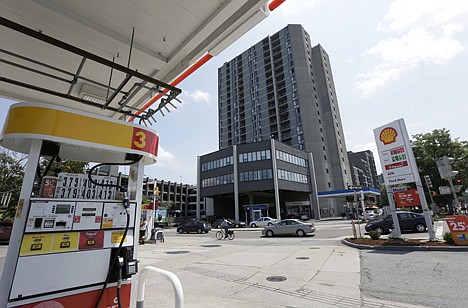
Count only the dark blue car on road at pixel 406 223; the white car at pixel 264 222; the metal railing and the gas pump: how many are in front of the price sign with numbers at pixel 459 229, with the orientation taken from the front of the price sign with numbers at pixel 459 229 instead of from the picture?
2

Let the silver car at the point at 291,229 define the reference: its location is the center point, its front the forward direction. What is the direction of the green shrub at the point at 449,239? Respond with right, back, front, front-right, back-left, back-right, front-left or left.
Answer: back-left

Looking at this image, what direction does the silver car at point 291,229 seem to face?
to the viewer's left

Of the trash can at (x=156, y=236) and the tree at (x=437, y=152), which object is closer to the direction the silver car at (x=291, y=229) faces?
the trash can

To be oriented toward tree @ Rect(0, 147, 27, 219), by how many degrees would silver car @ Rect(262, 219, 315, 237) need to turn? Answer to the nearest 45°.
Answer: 0° — it already faces it

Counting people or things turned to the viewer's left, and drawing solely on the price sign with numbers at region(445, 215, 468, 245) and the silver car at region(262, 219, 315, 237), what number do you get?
1

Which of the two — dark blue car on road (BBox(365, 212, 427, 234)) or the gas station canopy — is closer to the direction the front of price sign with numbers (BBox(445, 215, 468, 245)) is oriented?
the gas station canopy

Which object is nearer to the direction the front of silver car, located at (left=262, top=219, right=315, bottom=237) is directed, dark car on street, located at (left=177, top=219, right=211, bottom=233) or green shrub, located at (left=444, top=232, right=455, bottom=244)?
the dark car on street

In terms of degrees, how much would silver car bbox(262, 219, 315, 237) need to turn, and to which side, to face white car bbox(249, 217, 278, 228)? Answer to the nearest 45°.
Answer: approximately 90° to its right

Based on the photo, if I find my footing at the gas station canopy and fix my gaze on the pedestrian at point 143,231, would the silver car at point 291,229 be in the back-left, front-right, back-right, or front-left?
front-right

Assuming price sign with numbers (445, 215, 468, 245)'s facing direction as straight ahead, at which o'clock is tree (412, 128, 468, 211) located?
The tree is roughly at 6 o'clock from the price sign with numbers.

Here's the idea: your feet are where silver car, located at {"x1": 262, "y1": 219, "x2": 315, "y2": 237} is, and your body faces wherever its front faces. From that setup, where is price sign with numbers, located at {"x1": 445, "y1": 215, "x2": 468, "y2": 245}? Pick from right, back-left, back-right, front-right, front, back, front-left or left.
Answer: back-left

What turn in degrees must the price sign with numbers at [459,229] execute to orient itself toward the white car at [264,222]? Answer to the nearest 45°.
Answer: approximately 135° to its right

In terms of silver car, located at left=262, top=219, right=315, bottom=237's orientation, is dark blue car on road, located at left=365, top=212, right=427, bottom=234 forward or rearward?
rearward

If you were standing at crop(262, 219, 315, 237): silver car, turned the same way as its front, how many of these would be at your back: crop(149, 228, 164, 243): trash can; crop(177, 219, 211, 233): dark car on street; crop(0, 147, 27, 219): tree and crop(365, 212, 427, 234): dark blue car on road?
1

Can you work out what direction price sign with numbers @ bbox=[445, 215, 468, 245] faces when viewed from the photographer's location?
facing the viewer

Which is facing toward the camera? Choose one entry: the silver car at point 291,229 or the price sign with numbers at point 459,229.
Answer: the price sign with numbers

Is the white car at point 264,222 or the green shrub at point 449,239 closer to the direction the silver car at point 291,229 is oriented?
the white car

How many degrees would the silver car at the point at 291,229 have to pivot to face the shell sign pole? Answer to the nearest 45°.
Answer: approximately 135° to its left
